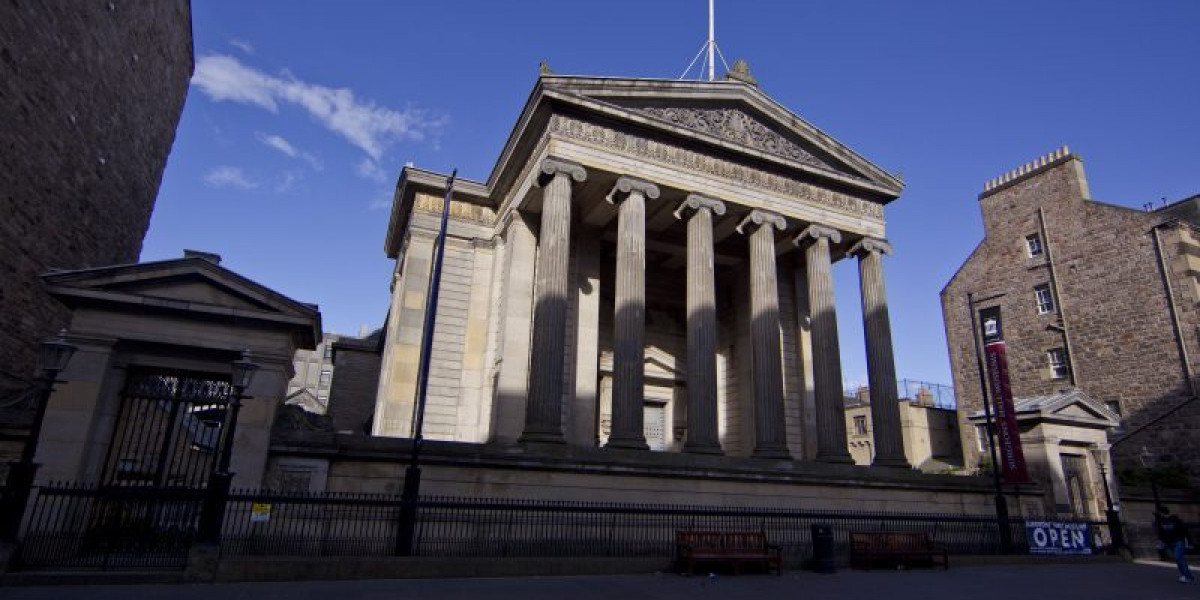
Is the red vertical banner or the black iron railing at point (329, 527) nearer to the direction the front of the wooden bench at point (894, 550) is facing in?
the black iron railing

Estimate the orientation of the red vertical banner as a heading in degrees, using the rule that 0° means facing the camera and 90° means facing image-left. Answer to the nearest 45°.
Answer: approximately 0°

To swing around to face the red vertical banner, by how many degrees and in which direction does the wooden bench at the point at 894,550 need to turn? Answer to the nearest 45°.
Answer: approximately 135° to its left

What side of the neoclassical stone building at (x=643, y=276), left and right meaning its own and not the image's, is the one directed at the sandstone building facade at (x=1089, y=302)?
left

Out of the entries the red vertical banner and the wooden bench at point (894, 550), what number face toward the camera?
2

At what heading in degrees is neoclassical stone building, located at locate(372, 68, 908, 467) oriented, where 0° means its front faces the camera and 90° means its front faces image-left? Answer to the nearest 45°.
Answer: approximately 315°
